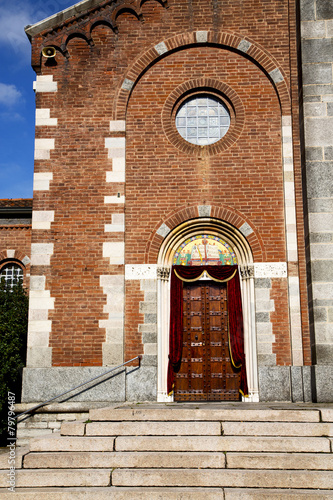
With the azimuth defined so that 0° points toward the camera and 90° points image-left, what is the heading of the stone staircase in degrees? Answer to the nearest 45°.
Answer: approximately 0°

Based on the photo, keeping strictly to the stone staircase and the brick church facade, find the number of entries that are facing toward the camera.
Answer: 2

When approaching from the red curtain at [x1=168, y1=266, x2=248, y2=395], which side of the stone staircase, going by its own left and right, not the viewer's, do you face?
back

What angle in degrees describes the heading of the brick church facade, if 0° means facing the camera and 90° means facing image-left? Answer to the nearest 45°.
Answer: approximately 0°
